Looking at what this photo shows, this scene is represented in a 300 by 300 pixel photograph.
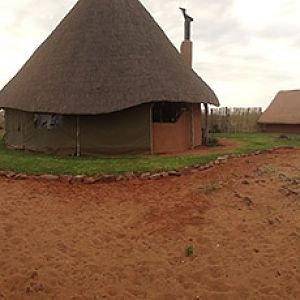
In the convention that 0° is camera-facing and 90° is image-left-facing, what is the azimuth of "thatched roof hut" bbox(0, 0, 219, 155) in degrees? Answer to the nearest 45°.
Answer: approximately 315°

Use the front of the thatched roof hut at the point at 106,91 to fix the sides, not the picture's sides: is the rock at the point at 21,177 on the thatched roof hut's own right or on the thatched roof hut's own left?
on the thatched roof hut's own right

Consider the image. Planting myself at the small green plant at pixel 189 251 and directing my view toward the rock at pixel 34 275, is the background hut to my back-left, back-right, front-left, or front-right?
back-right

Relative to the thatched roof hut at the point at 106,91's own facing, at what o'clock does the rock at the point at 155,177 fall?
The rock is roughly at 1 o'clock from the thatched roof hut.

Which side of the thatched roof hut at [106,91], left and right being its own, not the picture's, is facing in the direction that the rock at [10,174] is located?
right

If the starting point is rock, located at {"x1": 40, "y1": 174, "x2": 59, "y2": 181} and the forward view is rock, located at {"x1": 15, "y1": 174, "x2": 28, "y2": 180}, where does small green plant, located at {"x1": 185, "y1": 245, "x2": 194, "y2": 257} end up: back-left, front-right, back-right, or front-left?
back-left

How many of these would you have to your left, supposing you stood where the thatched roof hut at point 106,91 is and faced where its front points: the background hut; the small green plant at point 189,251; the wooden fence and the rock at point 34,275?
2

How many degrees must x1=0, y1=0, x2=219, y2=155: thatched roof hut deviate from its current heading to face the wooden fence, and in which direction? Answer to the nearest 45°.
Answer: approximately 90° to its left

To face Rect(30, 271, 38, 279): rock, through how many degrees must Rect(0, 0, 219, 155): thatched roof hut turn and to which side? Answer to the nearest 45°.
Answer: approximately 45° to its right

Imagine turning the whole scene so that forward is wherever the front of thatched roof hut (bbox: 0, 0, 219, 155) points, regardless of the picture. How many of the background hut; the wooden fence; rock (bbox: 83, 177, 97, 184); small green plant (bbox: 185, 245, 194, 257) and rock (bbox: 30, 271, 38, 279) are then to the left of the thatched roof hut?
2

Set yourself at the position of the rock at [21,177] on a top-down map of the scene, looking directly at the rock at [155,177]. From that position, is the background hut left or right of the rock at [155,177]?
left

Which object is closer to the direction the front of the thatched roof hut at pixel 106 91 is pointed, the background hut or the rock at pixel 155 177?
the rock
